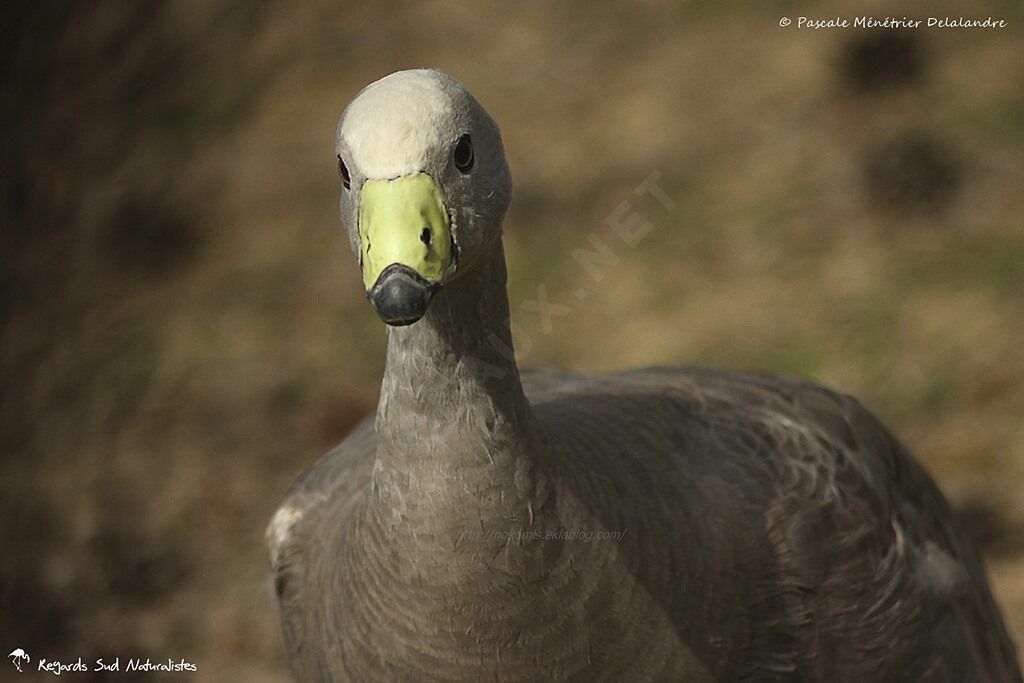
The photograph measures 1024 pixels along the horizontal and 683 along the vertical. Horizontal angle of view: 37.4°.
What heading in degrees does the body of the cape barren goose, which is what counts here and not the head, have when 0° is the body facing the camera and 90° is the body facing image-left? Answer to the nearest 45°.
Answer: approximately 45°
